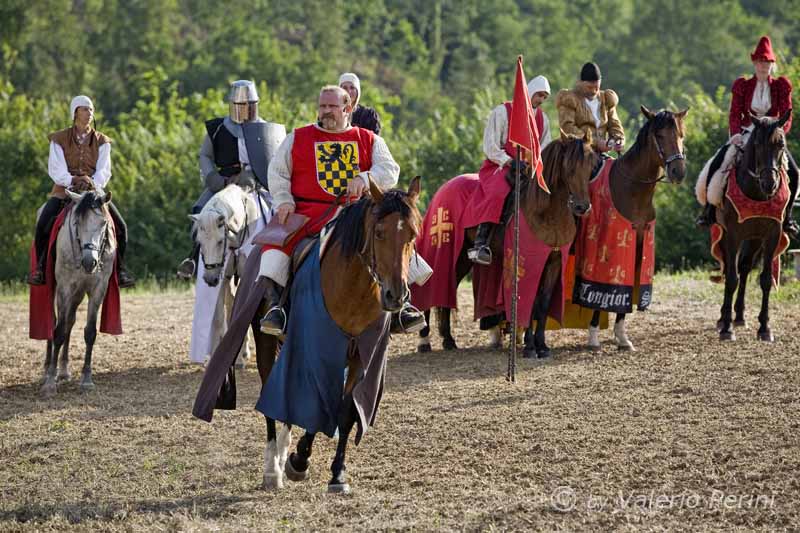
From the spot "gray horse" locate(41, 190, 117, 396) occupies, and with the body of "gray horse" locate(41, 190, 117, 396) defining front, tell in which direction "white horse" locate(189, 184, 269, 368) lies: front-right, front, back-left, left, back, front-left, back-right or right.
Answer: left

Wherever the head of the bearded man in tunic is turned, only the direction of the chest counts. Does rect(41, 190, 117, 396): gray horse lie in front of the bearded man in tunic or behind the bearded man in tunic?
behind

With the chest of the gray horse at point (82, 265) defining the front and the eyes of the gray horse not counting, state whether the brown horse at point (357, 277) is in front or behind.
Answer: in front

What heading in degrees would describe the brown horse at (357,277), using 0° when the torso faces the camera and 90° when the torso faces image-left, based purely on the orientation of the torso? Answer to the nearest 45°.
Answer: approximately 315°

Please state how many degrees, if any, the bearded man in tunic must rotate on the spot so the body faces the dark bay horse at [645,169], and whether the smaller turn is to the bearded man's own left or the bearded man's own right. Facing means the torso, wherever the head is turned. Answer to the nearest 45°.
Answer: approximately 135° to the bearded man's own left
